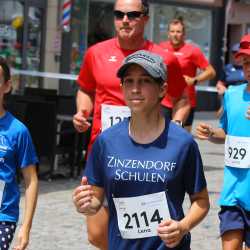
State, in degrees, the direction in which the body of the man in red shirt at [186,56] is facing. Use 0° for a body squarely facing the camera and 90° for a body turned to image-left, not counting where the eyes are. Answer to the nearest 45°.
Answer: approximately 0°

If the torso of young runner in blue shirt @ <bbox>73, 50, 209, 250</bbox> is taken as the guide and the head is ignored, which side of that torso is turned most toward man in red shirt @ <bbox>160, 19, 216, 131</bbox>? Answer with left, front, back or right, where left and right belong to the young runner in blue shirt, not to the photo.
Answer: back

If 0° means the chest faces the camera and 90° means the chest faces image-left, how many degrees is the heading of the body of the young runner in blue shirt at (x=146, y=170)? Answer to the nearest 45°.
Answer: approximately 0°

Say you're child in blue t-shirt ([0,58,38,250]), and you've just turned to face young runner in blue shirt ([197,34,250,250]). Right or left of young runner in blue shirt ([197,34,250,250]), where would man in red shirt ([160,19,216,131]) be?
left

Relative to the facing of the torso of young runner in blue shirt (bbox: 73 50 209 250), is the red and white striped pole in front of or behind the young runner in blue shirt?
behind

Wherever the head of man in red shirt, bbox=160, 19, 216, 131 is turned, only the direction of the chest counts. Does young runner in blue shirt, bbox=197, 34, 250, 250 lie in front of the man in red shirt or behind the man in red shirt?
in front

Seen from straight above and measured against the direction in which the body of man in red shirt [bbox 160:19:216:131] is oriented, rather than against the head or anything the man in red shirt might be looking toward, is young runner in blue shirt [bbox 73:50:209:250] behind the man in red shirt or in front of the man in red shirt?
in front

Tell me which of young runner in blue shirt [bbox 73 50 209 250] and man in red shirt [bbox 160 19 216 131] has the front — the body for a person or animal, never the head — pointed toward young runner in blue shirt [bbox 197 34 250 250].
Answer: the man in red shirt

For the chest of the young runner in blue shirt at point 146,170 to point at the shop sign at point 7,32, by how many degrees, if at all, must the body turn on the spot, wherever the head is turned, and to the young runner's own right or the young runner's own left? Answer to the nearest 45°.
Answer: approximately 180°

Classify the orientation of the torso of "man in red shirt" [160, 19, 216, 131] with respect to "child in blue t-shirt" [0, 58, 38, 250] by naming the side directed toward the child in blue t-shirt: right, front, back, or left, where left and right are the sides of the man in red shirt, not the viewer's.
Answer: front
